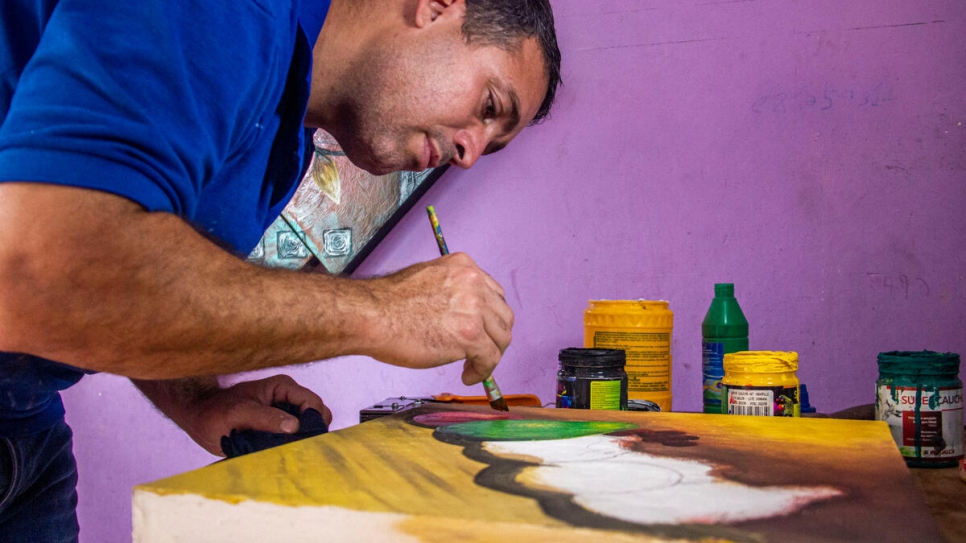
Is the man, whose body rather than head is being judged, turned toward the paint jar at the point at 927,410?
yes

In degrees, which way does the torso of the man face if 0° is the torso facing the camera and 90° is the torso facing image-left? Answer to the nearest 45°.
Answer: approximately 270°

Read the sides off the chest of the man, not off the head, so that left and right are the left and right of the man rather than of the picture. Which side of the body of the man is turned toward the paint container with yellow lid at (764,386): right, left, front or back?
front

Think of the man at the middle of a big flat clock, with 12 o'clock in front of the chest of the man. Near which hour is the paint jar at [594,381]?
The paint jar is roughly at 11 o'clock from the man.

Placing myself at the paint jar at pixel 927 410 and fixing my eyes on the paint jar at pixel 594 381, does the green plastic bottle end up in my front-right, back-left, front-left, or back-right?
front-right

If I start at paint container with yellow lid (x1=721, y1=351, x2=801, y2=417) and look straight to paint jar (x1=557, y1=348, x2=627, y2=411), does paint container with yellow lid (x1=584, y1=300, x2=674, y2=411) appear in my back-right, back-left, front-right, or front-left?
front-right

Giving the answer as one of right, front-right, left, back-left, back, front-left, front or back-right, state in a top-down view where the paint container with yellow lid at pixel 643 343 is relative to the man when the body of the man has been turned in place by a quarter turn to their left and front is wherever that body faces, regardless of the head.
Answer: front-right
